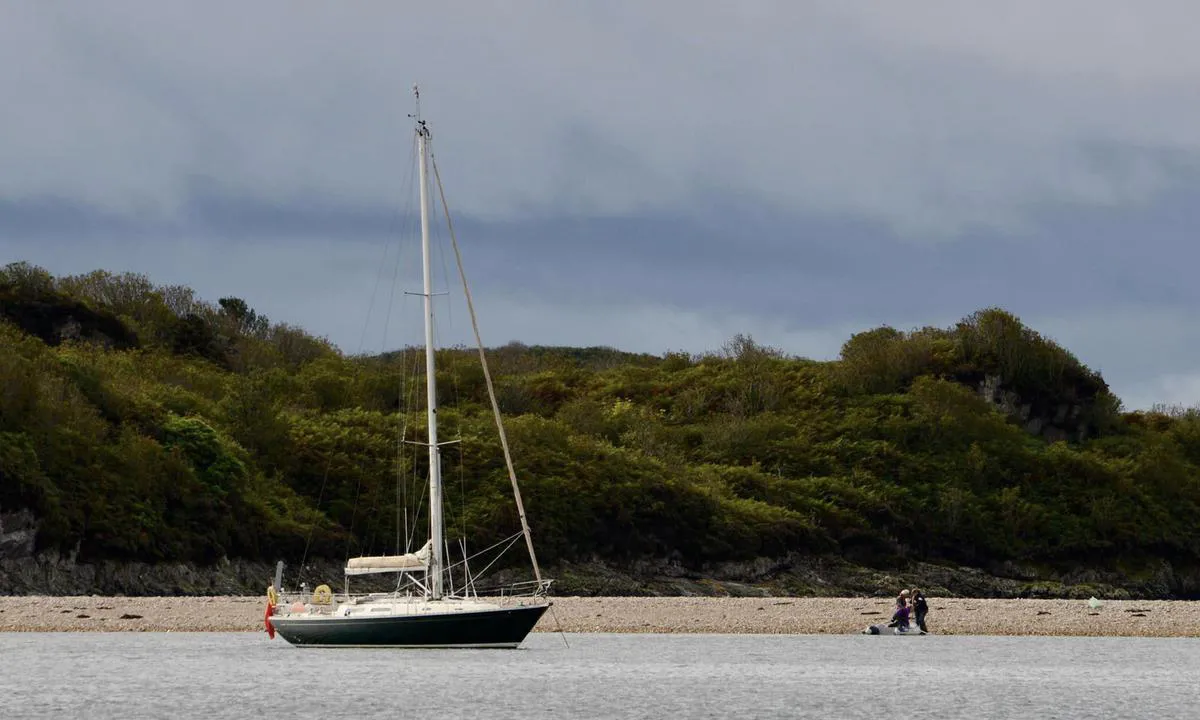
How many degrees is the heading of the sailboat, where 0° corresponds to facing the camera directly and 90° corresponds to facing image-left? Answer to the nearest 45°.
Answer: approximately 270°

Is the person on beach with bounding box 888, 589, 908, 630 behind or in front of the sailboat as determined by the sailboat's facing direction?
in front
